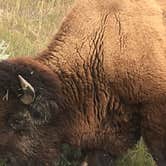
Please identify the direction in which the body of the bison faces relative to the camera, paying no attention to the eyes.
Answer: to the viewer's left
